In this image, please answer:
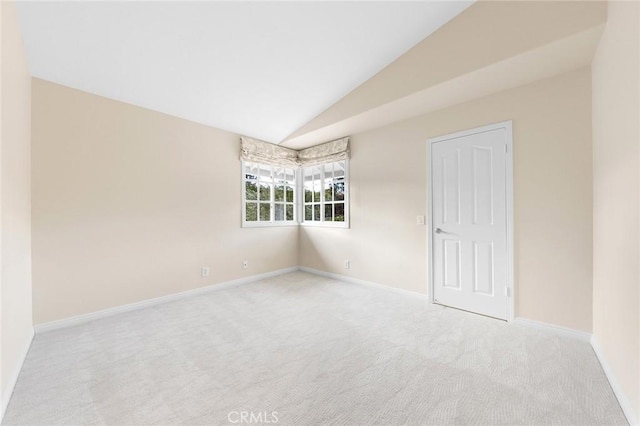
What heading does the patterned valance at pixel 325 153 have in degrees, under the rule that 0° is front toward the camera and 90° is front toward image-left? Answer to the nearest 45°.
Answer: approximately 45°

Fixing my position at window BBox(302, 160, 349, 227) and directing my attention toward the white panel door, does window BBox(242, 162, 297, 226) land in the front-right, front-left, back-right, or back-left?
back-right

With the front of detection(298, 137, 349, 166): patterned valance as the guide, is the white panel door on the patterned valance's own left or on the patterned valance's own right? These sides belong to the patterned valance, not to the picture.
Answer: on the patterned valance's own left

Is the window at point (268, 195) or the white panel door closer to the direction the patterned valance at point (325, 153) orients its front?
the window
